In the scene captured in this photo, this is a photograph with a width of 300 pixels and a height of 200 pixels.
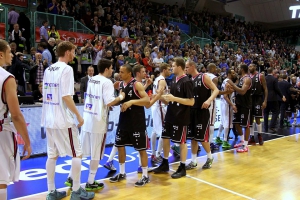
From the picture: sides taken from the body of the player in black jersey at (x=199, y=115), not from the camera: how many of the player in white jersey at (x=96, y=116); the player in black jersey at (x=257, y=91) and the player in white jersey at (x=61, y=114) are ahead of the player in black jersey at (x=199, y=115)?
2

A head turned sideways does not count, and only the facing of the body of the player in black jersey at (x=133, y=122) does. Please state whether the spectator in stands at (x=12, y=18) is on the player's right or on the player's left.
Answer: on the player's right

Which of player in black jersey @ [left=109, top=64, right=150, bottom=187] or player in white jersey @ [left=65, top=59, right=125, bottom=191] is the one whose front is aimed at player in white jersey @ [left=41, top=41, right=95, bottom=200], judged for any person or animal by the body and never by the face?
the player in black jersey

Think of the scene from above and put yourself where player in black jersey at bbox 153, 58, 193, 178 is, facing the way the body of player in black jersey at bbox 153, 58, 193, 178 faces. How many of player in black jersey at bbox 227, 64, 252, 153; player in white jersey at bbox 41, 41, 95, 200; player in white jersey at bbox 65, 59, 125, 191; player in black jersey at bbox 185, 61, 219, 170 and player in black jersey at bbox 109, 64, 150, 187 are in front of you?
3

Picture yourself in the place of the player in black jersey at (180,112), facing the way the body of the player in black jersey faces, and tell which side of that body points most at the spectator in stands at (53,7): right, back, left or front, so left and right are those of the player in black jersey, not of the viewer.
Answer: right

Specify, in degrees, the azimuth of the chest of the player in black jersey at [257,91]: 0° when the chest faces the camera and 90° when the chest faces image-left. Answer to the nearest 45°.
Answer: approximately 45°

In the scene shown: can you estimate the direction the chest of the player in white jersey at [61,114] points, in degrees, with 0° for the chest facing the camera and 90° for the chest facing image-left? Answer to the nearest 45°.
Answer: approximately 225°

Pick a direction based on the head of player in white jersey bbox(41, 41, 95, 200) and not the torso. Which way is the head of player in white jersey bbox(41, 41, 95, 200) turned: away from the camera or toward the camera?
away from the camera

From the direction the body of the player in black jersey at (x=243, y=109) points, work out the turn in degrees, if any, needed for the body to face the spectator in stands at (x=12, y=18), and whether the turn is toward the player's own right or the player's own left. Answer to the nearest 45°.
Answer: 0° — they already face them

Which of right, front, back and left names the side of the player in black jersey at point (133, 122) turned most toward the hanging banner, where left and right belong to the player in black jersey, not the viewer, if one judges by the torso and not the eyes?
right

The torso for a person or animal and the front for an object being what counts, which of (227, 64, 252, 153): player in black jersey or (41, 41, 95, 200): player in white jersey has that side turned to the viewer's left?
the player in black jersey

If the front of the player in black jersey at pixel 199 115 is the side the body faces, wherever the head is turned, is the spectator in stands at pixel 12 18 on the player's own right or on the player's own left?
on the player's own right

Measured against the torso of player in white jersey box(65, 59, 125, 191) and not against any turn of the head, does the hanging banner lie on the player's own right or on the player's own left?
on the player's own left

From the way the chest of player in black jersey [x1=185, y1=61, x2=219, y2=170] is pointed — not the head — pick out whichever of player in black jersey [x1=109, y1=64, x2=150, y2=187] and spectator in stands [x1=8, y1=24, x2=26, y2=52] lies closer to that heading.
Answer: the player in black jersey
